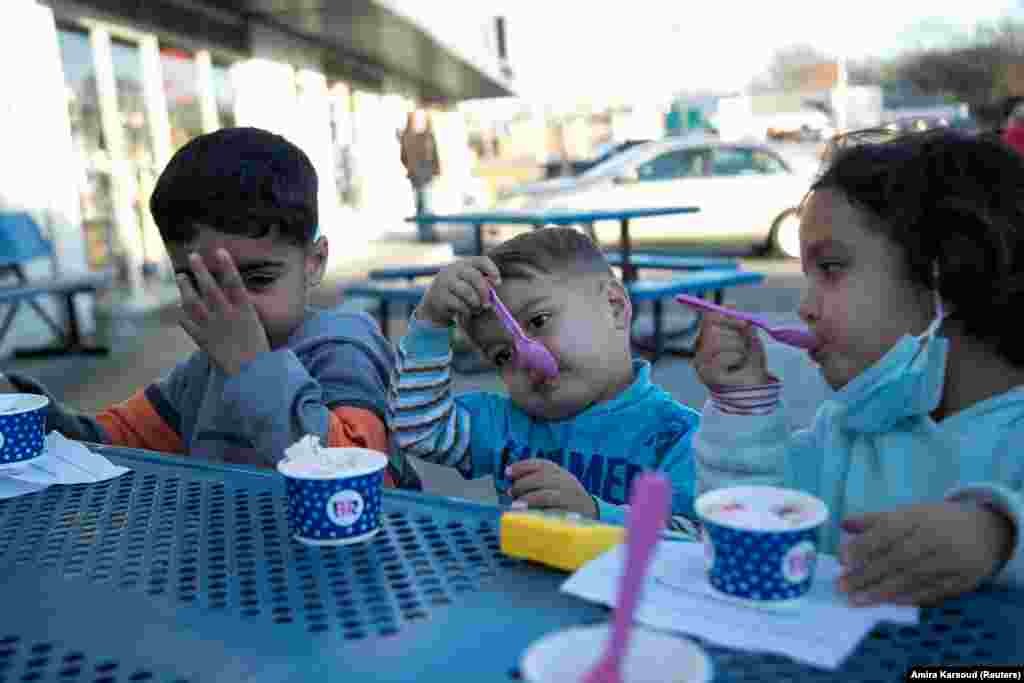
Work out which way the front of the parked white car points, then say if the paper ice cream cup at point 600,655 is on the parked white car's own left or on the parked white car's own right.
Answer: on the parked white car's own left

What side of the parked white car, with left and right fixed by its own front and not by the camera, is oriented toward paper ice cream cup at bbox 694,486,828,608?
left

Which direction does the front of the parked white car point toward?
to the viewer's left

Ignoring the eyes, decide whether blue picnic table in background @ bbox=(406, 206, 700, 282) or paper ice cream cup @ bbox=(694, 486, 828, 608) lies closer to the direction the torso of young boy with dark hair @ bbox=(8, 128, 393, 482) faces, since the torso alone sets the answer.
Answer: the paper ice cream cup

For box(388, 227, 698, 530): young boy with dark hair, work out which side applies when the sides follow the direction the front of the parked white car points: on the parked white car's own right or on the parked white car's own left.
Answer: on the parked white car's own left

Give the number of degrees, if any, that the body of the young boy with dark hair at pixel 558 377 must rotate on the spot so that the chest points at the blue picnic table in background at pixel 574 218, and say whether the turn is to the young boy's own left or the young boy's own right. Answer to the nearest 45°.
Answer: approximately 135° to the young boy's own right

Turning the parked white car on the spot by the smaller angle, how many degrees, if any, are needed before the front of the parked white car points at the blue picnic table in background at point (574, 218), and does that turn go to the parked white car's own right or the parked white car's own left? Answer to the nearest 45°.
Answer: approximately 90° to the parked white car's own left

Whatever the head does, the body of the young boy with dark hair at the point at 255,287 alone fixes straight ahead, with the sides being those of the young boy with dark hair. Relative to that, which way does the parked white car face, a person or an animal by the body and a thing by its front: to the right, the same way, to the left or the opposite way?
to the right
